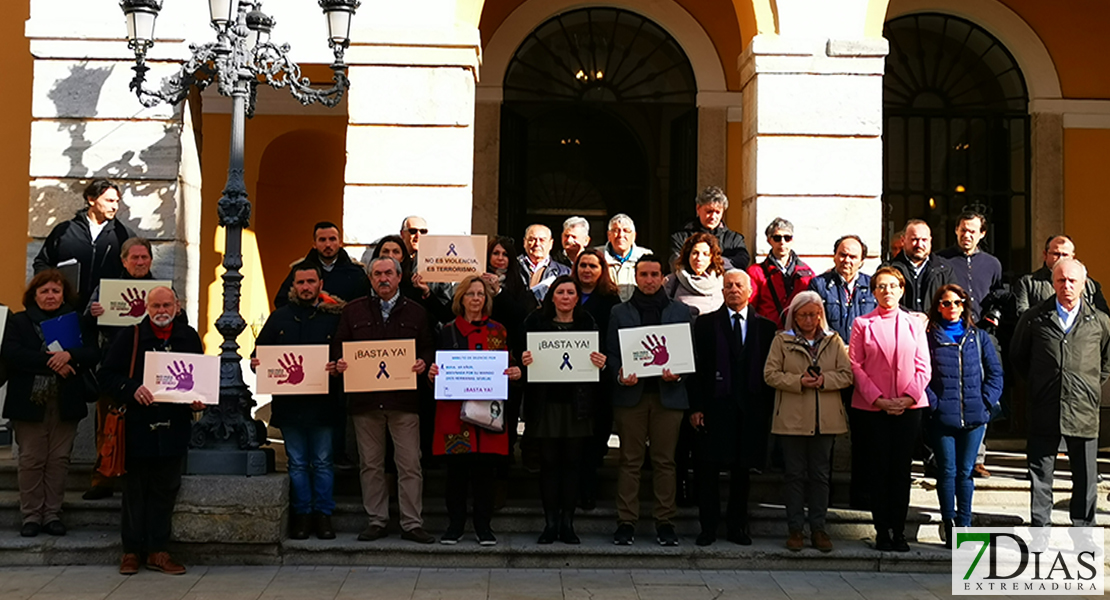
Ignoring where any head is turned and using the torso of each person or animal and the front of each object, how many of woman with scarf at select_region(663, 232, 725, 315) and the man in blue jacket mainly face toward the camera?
2

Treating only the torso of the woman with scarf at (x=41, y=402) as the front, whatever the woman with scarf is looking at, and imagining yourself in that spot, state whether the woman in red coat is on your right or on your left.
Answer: on your left

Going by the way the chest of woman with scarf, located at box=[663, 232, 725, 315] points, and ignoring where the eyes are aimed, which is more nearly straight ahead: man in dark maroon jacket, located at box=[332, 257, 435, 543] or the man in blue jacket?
the man in dark maroon jacket

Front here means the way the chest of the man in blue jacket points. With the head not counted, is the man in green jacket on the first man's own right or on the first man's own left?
on the first man's own left

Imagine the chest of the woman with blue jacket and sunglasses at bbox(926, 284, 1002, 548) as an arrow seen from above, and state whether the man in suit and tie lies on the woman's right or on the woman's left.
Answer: on the woman's right
